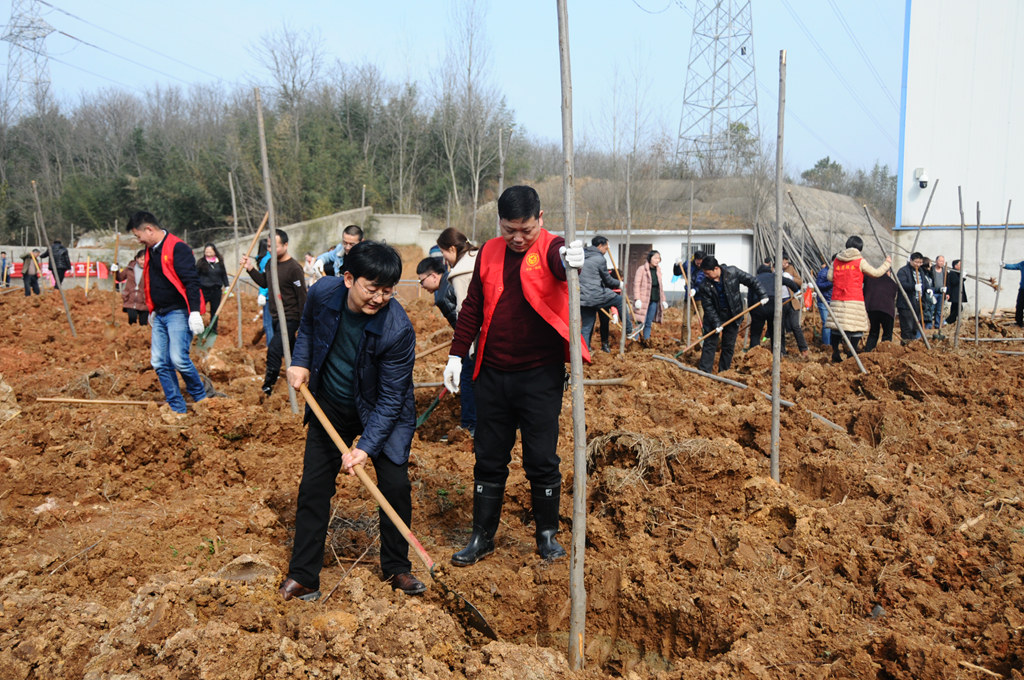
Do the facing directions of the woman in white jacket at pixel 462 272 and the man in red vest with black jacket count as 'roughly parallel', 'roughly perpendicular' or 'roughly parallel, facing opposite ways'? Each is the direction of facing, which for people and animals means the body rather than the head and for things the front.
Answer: roughly perpendicular

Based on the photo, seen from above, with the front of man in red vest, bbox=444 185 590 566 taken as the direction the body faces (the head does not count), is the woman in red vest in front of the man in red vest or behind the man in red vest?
behind

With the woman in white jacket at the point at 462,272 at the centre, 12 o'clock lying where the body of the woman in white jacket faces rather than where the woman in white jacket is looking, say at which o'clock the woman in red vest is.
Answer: The woman in red vest is roughly at 5 o'clock from the woman in white jacket.

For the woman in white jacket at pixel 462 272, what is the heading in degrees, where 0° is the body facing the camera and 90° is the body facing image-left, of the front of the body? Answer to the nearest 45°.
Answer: approximately 90°

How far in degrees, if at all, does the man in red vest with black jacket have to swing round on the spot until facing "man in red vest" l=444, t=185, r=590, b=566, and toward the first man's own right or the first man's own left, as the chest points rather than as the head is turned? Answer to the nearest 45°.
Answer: approximately 90° to the first man's own left

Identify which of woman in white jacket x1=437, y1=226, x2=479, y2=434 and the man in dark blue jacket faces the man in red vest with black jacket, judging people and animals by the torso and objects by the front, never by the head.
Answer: the woman in white jacket

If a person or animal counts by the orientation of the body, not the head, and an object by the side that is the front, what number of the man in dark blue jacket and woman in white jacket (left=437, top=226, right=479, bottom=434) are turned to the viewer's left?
1

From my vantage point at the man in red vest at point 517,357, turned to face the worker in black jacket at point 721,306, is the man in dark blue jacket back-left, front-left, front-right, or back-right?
back-left

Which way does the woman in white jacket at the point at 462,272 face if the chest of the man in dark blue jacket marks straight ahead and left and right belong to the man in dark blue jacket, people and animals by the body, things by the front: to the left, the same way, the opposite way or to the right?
to the right

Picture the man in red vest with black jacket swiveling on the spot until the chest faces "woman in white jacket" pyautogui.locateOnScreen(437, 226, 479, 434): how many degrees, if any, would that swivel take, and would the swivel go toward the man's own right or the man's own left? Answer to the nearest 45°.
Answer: approximately 90° to the man's own left
